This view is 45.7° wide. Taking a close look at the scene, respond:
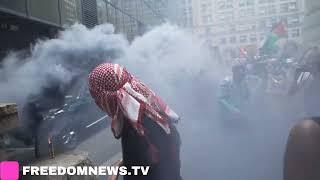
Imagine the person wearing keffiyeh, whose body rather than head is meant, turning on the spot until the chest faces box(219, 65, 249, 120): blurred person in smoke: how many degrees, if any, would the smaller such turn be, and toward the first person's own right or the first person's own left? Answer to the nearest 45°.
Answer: approximately 45° to the first person's own right

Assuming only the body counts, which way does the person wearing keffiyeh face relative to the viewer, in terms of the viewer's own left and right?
facing away from the viewer and to the left of the viewer

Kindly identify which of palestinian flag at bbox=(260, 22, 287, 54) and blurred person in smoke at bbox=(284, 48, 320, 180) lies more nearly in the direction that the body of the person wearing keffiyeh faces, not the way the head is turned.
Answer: the palestinian flag

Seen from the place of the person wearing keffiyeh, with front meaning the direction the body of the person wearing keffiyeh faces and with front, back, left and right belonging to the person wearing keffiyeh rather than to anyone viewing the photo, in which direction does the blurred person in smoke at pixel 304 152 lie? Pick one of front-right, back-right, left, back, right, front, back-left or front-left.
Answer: back

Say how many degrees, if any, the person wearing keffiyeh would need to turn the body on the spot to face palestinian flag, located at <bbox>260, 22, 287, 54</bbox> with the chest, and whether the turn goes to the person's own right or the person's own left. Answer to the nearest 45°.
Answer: approximately 90° to the person's own right
